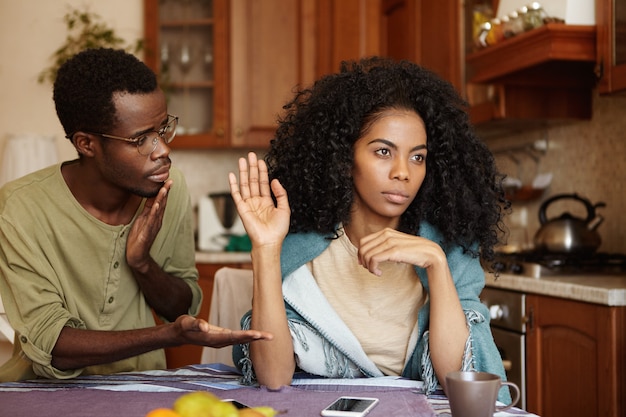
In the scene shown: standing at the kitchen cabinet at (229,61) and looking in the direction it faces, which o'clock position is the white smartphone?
The white smartphone is roughly at 12 o'clock from the kitchen cabinet.

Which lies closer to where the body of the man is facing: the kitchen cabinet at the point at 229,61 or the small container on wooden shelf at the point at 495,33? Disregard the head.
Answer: the small container on wooden shelf

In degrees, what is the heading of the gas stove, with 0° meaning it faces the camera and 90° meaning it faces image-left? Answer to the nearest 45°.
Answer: approximately 45°

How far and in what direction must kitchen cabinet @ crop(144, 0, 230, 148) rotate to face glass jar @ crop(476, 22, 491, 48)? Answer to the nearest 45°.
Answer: approximately 45° to its left

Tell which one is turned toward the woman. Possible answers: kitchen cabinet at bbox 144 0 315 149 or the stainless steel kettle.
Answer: the kitchen cabinet

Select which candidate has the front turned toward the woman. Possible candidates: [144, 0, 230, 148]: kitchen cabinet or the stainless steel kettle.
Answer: the kitchen cabinet

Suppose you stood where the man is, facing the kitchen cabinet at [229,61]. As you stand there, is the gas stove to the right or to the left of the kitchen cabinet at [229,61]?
right

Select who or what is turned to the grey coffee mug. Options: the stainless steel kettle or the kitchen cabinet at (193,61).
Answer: the kitchen cabinet

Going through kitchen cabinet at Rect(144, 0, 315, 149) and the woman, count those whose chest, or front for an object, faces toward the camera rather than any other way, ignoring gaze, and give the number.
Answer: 2

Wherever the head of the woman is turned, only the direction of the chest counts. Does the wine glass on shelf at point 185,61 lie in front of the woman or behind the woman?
behind

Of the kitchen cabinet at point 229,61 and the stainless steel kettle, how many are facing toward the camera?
1

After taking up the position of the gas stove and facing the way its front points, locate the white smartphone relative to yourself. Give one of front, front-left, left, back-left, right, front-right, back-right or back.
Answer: front-left
